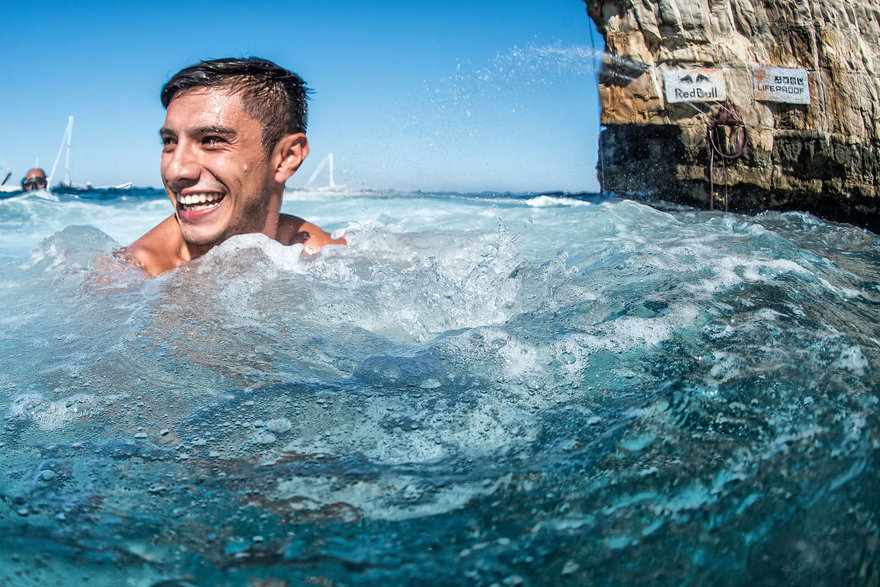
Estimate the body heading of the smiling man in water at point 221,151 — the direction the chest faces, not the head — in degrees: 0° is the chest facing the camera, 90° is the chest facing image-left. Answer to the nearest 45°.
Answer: approximately 45°

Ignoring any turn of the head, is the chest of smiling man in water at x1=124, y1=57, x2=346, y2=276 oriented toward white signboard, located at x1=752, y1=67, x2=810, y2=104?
no

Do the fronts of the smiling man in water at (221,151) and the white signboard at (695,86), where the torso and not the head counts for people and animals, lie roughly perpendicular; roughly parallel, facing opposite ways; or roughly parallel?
roughly parallel

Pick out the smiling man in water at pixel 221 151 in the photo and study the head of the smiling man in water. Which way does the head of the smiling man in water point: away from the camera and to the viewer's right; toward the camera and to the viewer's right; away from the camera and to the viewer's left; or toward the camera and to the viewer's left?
toward the camera and to the viewer's left

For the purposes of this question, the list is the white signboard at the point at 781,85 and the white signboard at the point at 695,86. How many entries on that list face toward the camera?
2

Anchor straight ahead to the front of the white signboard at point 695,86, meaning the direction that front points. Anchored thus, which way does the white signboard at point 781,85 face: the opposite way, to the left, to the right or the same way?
the same way

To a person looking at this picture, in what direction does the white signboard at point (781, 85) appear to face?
facing the viewer

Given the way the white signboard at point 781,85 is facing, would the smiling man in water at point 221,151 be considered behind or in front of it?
in front

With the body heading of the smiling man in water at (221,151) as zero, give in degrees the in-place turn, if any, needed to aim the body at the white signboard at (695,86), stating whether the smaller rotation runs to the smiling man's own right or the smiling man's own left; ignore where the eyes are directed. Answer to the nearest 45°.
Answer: approximately 180°

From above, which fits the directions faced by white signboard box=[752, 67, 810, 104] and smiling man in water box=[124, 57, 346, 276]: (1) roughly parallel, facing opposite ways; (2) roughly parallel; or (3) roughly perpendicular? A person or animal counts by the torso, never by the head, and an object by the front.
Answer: roughly parallel

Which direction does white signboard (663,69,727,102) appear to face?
toward the camera
